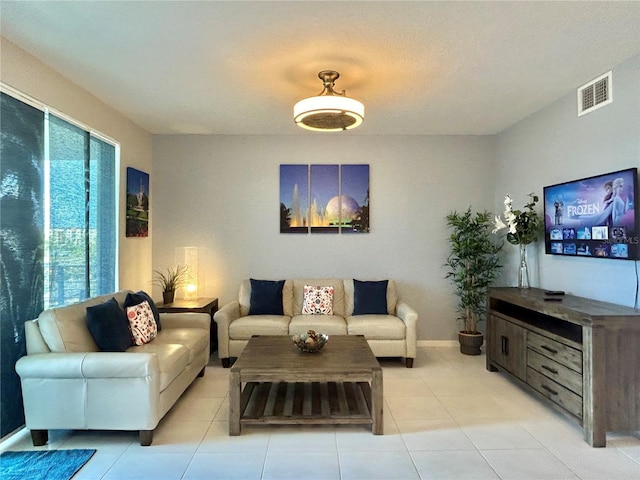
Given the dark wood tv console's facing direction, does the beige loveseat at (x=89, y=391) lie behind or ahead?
ahead

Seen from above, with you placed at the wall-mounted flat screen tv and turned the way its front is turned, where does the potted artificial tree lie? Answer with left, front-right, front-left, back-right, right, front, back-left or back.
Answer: right

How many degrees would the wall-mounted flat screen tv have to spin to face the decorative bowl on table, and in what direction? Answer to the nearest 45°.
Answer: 0° — it already faces it

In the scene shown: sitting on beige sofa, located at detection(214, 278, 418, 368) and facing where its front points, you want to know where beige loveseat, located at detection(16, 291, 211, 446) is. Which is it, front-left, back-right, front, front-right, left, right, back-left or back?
front-right

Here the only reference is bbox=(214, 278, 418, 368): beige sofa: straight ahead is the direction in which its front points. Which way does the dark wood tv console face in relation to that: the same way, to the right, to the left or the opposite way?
to the right

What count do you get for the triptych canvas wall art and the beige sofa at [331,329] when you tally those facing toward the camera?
2

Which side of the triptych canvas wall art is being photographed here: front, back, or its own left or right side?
front

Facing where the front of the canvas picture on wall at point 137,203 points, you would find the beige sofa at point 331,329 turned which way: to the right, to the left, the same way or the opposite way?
to the right

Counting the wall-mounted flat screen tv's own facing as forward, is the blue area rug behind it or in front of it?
in front

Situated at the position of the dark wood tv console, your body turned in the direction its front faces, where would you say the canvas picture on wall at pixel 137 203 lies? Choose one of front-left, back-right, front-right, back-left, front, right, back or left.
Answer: front-right

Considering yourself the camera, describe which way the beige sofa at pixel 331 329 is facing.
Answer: facing the viewer

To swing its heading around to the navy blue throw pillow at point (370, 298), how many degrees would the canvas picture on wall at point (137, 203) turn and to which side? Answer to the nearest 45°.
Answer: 0° — it already faces it

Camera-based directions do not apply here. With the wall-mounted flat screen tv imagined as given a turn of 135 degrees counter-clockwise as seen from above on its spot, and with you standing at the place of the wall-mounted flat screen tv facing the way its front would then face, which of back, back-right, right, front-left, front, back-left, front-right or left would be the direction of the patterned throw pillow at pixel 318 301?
back

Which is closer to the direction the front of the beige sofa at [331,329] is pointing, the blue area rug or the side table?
the blue area rug

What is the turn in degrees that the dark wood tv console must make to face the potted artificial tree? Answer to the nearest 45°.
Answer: approximately 90° to its right

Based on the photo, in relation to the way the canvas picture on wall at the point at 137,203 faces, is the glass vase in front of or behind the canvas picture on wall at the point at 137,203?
in front
